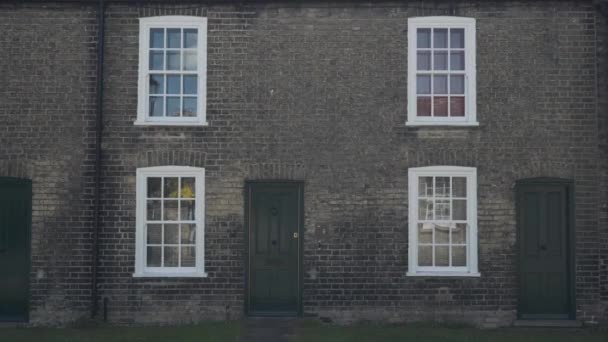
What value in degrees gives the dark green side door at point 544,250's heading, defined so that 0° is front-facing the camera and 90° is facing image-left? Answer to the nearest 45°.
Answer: approximately 0°

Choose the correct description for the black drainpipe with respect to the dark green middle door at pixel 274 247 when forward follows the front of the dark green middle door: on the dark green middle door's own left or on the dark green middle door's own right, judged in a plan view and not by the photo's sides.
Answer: on the dark green middle door's own right

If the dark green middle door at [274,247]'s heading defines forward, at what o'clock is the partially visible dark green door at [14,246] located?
the partially visible dark green door at [14,246] is roughly at 3 o'clock from the dark green middle door at [274,247].

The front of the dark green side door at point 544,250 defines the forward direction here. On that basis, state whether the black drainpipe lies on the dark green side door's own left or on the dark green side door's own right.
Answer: on the dark green side door's own right

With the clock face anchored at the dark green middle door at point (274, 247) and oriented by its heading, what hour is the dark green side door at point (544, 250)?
the dark green side door at point (544, 250) is roughly at 9 o'clock from the dark green middle door at point (274, 247).

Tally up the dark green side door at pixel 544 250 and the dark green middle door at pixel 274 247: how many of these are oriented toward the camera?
2
